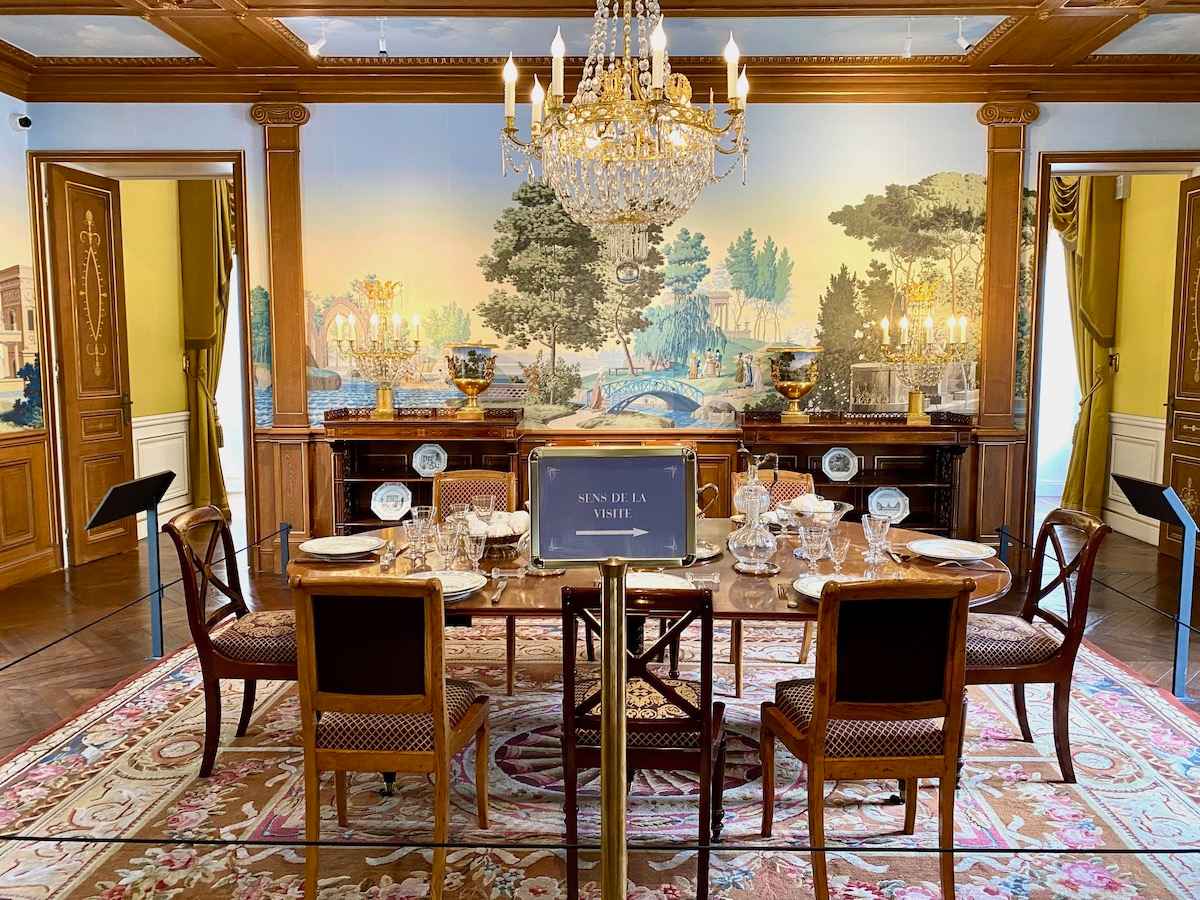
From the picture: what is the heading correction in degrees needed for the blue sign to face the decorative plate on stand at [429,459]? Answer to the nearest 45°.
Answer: approximately 180°

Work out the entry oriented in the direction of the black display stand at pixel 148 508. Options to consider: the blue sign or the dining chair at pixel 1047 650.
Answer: the dining chair

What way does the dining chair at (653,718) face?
away from the camera

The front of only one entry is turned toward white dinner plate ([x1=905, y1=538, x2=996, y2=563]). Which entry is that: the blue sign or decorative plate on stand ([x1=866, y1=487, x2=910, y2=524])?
the decorative plate on stand

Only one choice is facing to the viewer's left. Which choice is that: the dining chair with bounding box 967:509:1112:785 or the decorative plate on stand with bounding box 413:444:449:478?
the dining chair

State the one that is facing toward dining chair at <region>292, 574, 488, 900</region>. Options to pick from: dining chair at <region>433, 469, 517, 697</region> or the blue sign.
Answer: dining chair at <region>433, 469, 517, 697</region>

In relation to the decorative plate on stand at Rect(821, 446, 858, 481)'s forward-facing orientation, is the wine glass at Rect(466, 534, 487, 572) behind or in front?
in front

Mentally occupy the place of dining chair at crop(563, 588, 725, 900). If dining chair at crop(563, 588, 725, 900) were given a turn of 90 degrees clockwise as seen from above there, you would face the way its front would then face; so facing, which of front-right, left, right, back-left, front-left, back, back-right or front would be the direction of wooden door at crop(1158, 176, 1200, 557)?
front-left

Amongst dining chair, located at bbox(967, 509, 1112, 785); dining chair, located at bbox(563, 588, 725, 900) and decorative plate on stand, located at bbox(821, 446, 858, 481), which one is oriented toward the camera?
the decorative plate on stand

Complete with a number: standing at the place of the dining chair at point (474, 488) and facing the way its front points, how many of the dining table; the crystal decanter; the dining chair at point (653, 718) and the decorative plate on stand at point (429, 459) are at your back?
1

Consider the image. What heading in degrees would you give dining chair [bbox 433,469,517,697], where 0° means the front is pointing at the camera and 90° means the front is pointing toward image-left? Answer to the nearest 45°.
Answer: approximately 0°

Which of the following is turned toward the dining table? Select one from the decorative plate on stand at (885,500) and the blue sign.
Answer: the decorative plate on stand

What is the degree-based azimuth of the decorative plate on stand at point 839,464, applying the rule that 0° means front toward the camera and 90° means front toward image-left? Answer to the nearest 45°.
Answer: approximately 0°

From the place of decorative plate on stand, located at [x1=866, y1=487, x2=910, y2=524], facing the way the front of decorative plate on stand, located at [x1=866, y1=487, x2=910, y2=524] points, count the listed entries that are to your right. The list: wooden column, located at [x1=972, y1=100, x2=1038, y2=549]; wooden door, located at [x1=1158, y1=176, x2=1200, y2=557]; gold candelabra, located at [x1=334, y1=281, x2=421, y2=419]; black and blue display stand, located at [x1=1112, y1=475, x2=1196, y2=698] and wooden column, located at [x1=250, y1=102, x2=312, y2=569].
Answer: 2

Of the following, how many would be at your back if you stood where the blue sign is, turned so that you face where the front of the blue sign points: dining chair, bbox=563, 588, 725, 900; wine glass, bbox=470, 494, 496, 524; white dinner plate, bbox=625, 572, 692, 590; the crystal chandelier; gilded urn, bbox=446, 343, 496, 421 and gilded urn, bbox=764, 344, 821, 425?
6

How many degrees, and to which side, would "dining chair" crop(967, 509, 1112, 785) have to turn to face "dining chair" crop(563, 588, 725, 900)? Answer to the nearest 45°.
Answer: approximately 45° to its left

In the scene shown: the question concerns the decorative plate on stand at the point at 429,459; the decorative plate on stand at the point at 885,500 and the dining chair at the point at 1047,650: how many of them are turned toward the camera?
2
